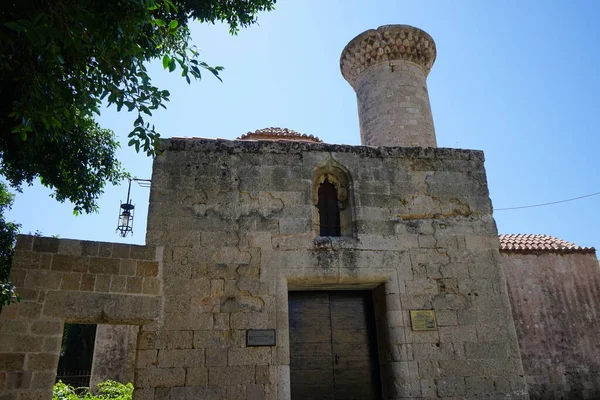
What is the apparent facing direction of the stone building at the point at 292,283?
toward the camera
